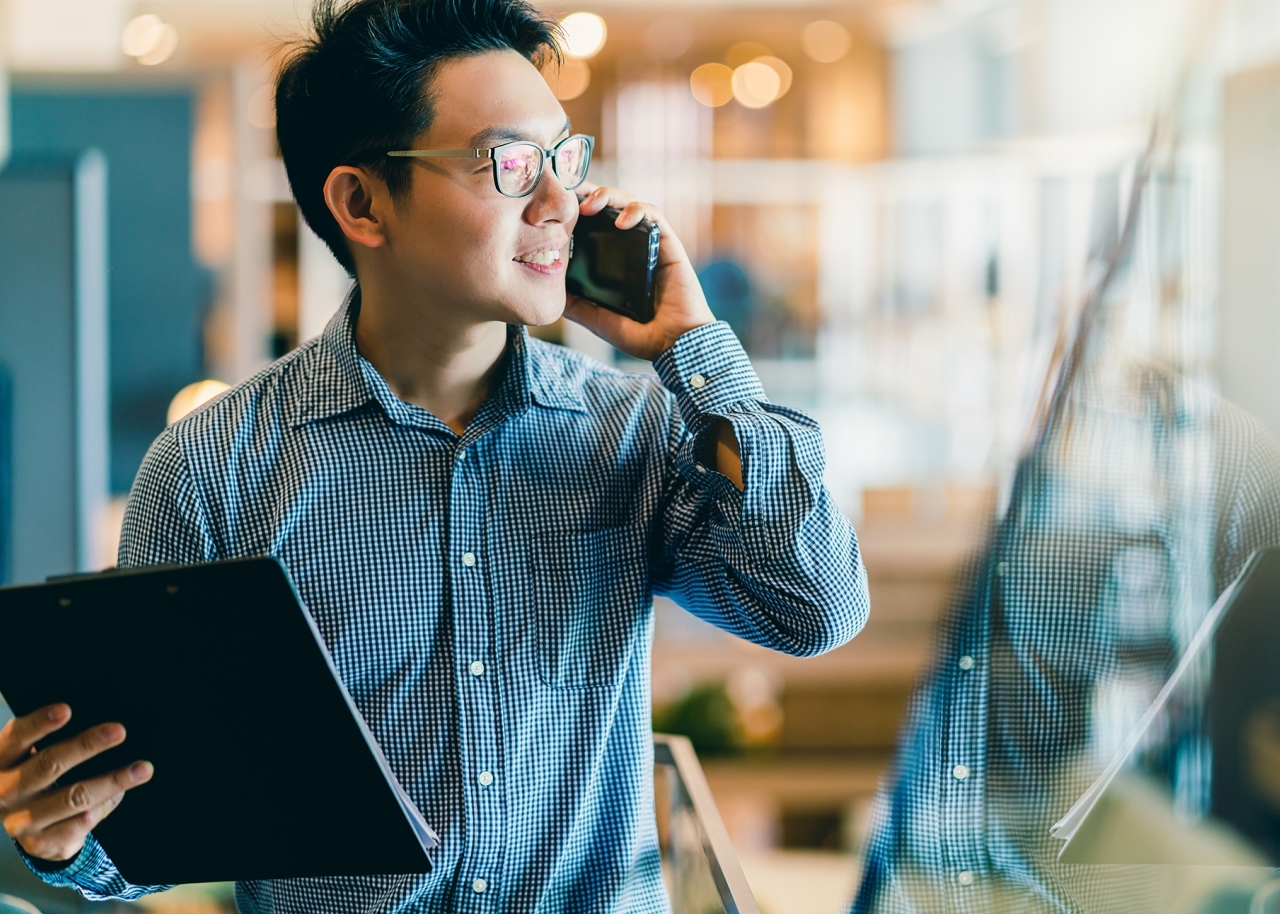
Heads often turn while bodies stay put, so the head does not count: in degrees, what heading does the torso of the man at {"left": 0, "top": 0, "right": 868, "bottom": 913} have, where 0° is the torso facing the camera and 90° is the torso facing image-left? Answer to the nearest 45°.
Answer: approximately 0°

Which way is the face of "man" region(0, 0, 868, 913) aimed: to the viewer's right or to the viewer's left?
to the viewer's right

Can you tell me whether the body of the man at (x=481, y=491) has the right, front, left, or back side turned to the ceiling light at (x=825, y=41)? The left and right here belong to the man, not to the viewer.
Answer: back

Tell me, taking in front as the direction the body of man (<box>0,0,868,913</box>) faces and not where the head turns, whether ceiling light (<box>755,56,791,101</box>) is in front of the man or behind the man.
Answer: behind
